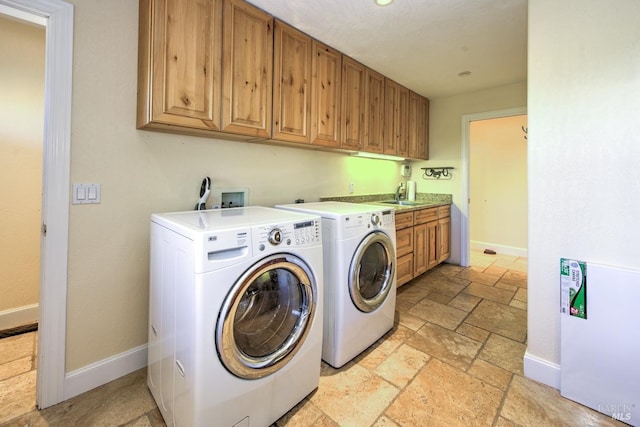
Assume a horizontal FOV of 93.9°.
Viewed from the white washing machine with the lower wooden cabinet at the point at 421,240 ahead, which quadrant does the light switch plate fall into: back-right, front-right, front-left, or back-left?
back-left

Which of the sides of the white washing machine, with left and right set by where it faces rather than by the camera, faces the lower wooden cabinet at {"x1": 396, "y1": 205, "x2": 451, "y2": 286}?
left

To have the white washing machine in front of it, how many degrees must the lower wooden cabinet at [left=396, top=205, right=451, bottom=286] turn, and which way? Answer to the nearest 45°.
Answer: approximately 45° to its right

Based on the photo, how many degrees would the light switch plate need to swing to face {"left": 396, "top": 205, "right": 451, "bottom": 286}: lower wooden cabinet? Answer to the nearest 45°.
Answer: approximately 90° to its left

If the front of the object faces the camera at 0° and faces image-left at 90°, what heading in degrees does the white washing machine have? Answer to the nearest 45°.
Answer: approximately 315°

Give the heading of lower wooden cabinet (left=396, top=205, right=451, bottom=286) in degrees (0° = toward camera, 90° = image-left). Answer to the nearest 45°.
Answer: approximately 315°

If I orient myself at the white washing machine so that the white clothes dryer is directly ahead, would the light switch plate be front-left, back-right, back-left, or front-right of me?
back-left

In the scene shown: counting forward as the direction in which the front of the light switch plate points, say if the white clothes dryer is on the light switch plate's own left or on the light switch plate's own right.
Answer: on the light switch plate's own left

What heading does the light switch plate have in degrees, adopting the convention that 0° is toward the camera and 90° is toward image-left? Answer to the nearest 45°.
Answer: approximately 0°
